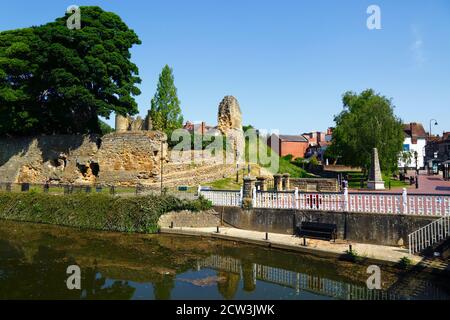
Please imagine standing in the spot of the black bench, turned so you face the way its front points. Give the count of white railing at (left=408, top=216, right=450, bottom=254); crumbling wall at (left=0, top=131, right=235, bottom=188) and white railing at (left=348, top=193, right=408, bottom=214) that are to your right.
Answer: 1

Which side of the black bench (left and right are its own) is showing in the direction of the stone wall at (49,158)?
right

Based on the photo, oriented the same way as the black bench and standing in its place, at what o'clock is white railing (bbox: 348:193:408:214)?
The white railing is roughly at 8 o'clock from the black bench.

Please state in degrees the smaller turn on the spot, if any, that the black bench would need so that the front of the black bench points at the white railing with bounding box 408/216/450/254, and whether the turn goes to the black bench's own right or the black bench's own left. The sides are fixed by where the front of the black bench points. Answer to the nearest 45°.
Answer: approximately 90° to the black bench's own left

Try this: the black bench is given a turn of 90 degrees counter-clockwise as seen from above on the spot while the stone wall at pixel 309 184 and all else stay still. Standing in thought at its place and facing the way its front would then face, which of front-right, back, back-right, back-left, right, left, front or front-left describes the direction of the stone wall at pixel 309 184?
back-left

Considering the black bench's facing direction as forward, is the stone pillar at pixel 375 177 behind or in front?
behind

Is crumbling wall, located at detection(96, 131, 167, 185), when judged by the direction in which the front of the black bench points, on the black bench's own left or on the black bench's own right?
on the black bench's own right

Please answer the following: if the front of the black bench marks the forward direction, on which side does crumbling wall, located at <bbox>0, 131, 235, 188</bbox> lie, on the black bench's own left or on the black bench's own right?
on the black bench's own right

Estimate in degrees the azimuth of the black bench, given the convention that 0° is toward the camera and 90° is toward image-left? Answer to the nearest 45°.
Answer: approximately 45°

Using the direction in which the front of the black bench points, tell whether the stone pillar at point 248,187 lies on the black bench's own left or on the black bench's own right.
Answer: on the black bench's own right

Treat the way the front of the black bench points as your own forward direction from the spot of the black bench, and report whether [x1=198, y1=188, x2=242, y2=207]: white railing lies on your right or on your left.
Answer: on your right
